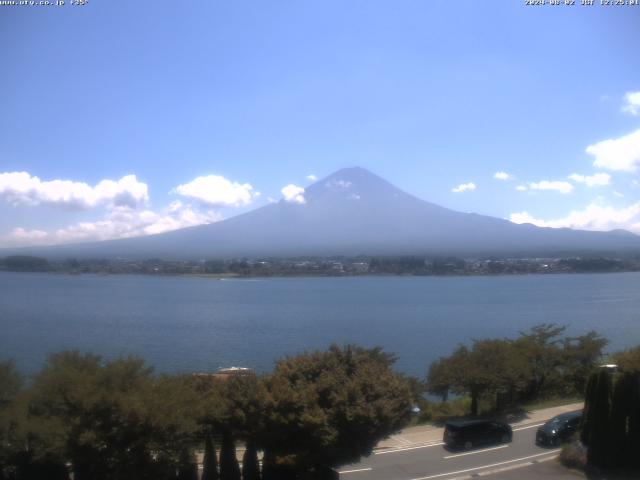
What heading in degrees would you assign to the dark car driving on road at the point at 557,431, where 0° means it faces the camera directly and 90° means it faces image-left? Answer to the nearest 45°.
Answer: approximately 45°

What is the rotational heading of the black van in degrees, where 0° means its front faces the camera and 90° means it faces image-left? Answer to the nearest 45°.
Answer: approximately 225°

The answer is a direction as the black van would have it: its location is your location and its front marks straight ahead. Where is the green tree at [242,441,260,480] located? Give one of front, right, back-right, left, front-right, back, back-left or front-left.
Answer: back

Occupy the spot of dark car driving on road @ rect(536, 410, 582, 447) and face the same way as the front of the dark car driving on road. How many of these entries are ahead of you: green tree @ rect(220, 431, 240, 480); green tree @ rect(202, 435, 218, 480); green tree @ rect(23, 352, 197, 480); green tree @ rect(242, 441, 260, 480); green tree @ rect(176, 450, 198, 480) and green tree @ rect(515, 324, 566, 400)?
5

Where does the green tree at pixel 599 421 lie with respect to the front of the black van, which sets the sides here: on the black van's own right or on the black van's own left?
on the black van's own right

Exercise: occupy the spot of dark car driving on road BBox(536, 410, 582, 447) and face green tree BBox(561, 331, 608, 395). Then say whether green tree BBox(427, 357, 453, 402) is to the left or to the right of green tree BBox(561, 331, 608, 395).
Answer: left

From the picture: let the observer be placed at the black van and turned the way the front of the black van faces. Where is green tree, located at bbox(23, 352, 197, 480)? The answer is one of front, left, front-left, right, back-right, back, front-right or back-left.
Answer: back

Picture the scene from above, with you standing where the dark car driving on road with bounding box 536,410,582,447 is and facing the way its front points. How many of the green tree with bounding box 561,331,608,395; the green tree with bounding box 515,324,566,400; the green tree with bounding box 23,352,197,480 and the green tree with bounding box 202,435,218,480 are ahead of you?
2

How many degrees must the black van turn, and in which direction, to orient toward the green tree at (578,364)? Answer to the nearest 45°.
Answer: approximately 45° to its left
